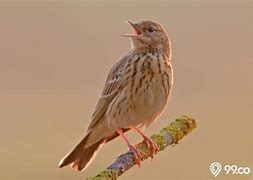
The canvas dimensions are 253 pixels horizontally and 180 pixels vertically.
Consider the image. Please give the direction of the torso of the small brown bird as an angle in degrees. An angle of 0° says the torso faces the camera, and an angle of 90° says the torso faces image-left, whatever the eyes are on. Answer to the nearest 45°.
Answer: approximately 315°
